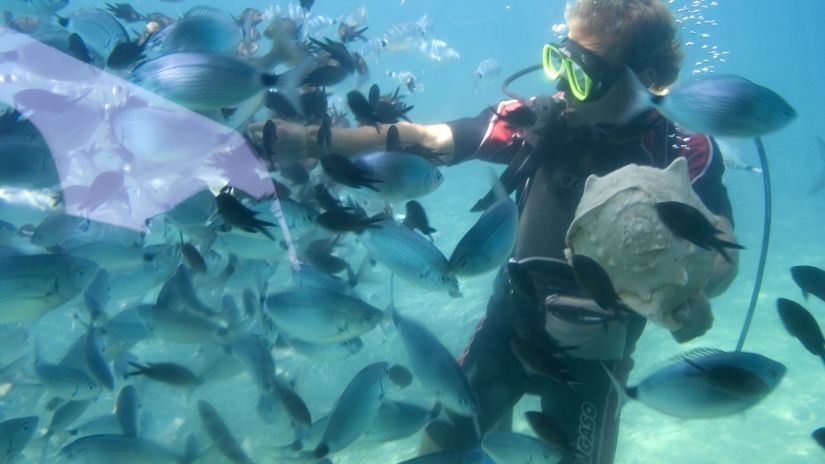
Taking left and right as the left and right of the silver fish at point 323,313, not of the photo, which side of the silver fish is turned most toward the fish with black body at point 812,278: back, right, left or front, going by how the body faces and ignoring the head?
front

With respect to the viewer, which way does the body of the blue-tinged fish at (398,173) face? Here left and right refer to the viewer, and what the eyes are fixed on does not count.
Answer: facing to the right of the viewer

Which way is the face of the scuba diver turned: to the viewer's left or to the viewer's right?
to the viewer's left

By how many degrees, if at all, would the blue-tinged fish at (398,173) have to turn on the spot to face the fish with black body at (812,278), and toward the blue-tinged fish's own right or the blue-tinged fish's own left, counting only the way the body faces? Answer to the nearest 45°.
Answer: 0° — it already faces it

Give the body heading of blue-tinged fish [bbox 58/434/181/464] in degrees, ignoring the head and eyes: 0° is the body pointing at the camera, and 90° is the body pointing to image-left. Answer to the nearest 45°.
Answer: approximately 90°

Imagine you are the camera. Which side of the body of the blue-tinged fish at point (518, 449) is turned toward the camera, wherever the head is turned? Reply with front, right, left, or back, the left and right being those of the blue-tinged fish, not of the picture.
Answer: right
